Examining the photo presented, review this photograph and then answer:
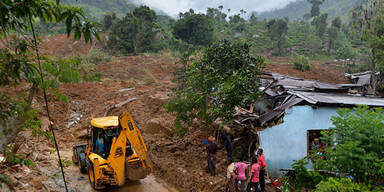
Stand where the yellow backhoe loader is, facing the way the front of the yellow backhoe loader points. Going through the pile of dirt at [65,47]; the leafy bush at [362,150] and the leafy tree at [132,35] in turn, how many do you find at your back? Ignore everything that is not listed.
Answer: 1

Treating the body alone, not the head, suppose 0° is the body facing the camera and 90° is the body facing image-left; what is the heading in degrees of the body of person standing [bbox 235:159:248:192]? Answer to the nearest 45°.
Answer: approximately 180°

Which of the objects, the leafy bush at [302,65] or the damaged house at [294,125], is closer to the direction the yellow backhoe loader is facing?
the leafy bush

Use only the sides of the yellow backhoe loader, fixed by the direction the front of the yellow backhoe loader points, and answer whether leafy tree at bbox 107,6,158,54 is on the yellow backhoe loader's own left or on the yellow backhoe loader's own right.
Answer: on the yellow backhoe loader's own right
